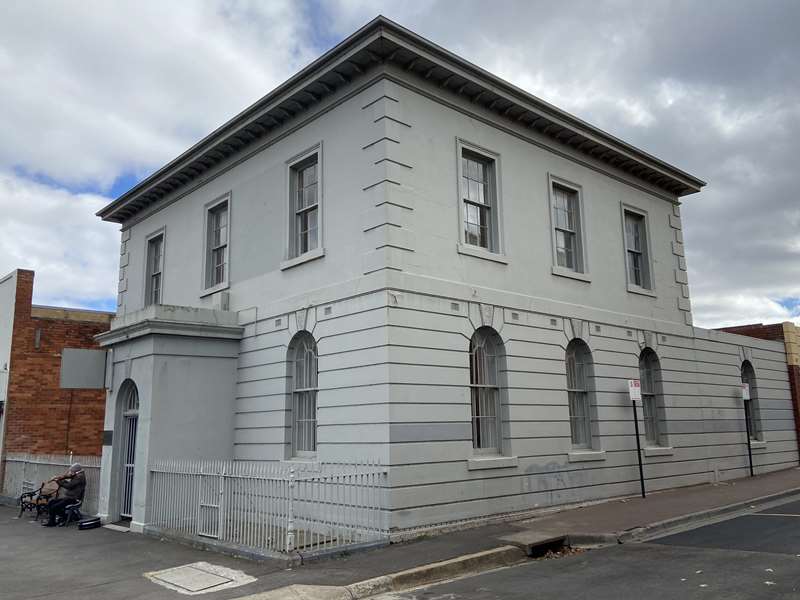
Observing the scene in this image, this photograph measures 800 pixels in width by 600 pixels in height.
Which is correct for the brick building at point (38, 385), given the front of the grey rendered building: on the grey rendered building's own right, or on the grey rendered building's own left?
on the grey rendered building's own right

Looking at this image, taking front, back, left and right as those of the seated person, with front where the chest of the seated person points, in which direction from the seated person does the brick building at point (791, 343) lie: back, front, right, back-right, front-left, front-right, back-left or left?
back

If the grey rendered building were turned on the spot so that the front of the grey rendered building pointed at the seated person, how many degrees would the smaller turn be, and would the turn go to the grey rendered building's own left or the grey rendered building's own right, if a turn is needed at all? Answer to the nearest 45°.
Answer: approximately 45° to the grey rendered building's own right

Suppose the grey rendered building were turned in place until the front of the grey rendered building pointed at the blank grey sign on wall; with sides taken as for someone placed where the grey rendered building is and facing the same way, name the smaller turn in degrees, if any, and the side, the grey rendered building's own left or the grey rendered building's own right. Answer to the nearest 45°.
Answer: approximately 45° to the grey rendered building's own right

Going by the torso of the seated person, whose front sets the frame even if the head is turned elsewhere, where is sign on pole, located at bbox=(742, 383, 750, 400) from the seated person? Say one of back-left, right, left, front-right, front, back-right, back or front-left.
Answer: back

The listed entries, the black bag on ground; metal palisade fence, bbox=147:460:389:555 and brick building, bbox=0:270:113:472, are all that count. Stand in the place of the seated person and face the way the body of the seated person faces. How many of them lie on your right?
1

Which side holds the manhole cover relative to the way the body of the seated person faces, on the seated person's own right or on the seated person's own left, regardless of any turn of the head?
on the seated person's own left
